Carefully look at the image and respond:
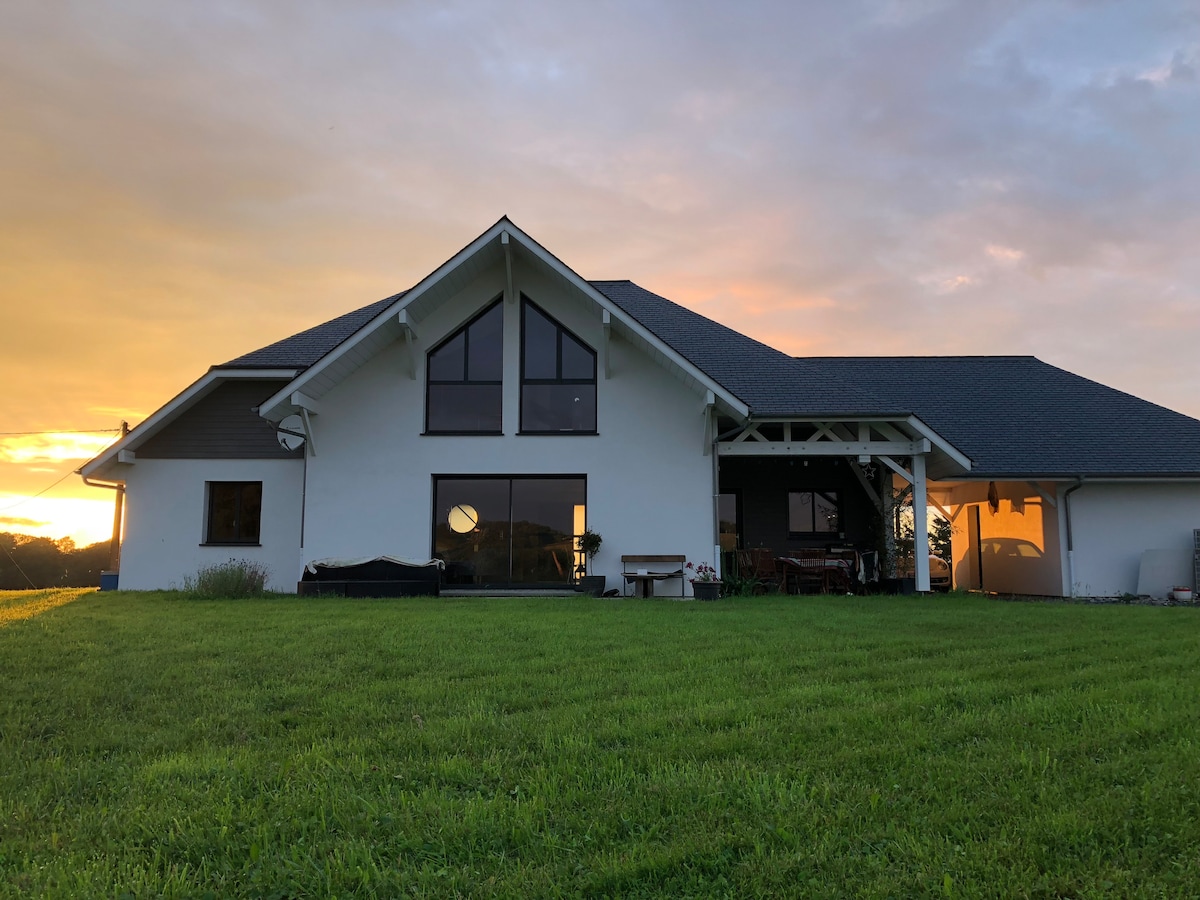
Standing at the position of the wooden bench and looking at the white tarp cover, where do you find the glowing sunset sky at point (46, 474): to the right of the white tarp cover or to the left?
right

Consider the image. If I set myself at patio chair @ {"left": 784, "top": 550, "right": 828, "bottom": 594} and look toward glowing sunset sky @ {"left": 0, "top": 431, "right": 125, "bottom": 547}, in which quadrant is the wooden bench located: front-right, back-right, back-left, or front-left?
front-left

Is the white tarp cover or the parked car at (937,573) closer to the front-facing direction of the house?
the white tarp cover

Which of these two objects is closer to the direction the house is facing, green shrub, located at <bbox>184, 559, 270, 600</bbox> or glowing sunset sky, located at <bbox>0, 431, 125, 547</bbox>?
the green shrub

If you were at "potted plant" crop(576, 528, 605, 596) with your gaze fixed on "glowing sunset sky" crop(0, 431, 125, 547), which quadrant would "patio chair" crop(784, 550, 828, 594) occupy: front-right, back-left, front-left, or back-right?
back-right

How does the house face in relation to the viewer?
toward the camera

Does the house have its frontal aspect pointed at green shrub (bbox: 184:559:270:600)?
no

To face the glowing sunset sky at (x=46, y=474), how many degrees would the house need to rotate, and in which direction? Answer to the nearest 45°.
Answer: approximately 135° to its right

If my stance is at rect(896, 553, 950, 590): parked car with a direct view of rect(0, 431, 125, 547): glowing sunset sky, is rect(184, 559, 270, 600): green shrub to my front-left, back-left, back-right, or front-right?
front-left
